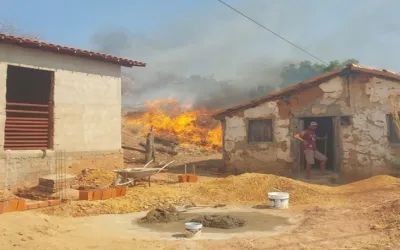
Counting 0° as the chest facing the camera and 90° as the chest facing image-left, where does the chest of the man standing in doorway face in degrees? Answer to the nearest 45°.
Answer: approximately 315°

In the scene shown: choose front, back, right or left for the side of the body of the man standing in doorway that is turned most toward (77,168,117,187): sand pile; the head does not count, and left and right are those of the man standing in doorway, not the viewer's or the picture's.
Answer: right

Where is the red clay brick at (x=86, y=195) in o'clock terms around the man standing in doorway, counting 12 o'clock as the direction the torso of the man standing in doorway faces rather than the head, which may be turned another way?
The red clay brick is roughly at 3 o'clock from the man standing in doorway.

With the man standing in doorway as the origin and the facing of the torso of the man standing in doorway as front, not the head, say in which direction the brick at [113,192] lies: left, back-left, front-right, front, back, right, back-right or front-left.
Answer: right

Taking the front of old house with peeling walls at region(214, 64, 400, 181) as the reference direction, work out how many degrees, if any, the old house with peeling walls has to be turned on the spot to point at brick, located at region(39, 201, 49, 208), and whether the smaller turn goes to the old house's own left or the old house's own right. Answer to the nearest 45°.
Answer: approximately 45° to the old house's own right

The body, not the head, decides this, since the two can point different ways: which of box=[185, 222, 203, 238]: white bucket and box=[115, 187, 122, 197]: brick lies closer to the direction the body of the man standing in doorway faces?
the white bucket

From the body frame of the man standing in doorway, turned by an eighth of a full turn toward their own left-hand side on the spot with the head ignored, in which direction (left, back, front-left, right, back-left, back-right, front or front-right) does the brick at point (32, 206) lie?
back-right

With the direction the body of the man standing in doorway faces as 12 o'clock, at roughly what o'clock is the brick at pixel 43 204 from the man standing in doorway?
The brick is roughly at 3 o'clock from the man standing in doorway.

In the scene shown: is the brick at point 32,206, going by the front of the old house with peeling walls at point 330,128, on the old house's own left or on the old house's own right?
on the old house's own right

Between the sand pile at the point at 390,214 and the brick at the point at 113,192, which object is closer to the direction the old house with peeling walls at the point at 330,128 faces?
the sand pile

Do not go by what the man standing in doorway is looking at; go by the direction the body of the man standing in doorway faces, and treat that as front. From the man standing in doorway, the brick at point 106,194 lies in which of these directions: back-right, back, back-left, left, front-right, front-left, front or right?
right

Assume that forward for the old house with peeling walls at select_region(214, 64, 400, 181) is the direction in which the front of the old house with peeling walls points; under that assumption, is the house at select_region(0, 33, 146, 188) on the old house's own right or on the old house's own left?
on the old house's own right

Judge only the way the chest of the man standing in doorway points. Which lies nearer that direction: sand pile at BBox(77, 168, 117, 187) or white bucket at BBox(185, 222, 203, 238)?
the white bucket

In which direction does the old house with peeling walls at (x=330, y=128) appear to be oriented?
toward the camera

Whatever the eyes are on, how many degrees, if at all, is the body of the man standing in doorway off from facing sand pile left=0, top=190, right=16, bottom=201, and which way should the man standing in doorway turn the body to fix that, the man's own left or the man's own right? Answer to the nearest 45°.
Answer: approximately 90° to the man's own right

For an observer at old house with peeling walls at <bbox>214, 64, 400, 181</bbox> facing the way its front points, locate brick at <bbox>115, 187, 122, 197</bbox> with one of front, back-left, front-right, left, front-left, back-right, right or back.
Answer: front-right
